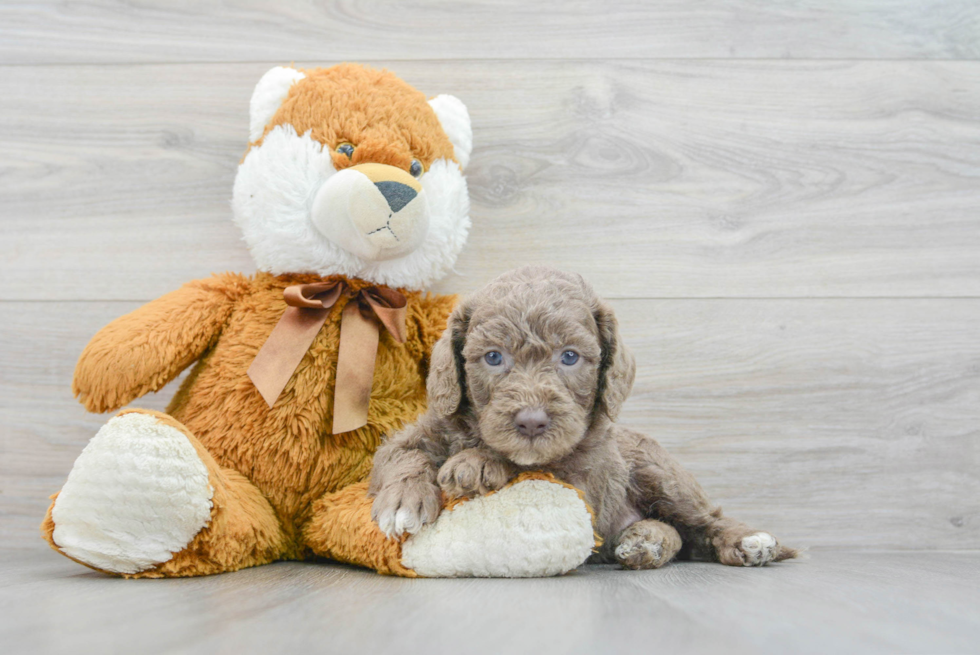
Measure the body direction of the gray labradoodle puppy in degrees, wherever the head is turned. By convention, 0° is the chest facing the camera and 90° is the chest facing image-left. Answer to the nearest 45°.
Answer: approximately 45°

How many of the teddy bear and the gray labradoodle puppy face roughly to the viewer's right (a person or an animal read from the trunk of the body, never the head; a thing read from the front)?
0
